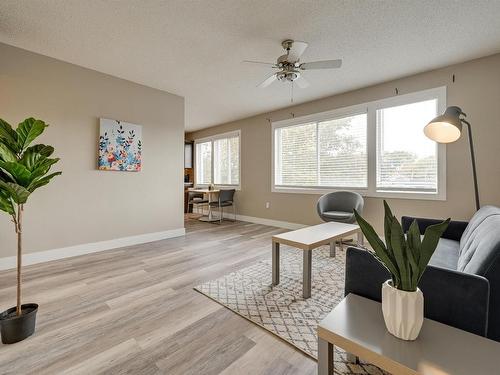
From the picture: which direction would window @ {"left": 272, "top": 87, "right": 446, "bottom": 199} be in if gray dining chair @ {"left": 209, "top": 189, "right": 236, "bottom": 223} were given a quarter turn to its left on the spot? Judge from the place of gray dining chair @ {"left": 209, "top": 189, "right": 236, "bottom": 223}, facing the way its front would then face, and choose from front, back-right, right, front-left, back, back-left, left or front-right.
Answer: left

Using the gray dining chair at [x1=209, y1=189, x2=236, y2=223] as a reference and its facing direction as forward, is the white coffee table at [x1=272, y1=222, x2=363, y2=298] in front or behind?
behind

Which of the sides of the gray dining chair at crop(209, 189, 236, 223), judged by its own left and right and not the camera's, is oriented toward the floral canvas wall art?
left

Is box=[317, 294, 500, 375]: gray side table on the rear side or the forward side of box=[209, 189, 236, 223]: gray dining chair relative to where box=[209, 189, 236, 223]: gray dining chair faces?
on the rear side

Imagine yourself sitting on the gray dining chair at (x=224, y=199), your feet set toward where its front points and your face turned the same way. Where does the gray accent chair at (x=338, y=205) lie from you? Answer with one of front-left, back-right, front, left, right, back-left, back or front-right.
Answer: back

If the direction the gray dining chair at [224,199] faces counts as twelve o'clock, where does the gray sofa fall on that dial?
The gray sofa is roughly at 7 o'clock from the gray dining chair.

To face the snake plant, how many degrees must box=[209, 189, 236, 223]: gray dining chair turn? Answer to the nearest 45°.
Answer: approximately 135° to its left

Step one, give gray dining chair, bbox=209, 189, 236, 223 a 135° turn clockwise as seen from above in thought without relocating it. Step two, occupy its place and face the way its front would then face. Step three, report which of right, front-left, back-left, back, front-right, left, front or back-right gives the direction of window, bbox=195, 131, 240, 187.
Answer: left

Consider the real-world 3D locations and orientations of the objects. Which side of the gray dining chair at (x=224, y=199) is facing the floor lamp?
back

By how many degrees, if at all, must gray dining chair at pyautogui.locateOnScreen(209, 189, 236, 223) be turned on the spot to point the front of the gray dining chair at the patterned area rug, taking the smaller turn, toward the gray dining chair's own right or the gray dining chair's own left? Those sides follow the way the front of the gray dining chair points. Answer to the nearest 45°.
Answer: approximately 135° to the gray dining chair's own left

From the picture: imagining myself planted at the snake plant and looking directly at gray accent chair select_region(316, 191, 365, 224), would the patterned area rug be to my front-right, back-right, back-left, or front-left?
front-left

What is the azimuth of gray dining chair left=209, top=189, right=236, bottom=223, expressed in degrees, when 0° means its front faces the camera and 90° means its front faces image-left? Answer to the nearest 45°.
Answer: approximately 135°
